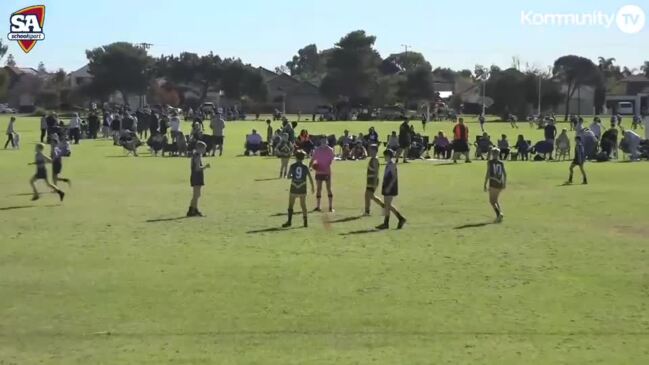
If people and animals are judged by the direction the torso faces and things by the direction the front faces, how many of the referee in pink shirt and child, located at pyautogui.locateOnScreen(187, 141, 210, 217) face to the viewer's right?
1

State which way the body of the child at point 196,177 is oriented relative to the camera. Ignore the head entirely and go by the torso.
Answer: to the viewer's right

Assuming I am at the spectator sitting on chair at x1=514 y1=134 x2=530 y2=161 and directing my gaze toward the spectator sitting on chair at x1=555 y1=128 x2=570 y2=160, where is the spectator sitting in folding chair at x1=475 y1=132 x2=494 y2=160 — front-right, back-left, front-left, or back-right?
back-left

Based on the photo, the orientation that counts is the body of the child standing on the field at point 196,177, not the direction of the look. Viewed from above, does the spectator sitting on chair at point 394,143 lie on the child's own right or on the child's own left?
on the child's own left

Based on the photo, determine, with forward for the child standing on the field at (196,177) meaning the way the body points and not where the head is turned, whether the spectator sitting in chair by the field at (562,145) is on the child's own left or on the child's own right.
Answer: on the child's own left

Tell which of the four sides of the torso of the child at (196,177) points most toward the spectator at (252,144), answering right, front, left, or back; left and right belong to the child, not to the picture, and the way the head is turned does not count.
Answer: left
